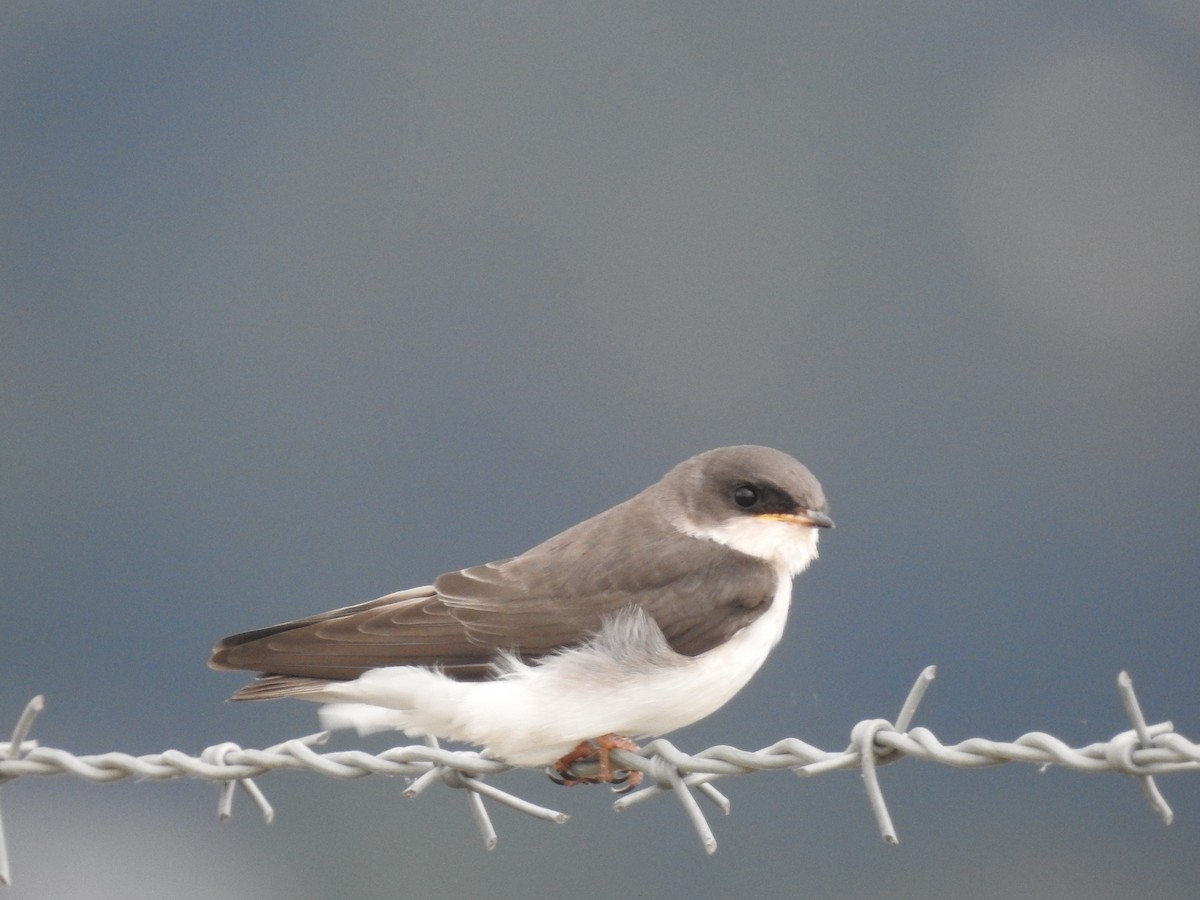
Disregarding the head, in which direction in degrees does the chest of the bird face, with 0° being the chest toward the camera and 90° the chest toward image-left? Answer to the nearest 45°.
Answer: approximately 270°
